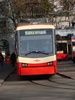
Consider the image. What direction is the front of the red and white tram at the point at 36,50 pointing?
toward the camera
